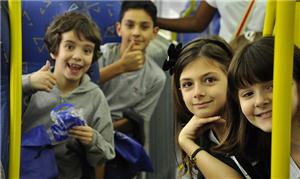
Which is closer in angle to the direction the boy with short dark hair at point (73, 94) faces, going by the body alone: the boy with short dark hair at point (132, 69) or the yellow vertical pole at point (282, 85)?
the yellow vertical pole

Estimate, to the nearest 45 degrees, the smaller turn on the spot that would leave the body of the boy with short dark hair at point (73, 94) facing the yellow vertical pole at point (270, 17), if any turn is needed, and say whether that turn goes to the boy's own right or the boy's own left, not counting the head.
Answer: approximately 45° to the boy's own left

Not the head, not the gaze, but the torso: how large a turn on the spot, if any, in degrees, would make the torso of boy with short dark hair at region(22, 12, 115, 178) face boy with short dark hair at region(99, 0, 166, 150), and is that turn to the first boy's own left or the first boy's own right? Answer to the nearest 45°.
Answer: approximately 135° to the first boy's own left

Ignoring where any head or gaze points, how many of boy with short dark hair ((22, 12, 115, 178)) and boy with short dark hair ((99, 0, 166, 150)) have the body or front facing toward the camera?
2

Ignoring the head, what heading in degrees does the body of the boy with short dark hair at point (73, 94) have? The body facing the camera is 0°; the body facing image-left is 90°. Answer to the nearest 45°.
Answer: approximately 0°

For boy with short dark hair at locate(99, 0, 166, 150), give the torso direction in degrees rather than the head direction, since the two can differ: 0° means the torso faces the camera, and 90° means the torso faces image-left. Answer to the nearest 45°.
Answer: approximately 0°

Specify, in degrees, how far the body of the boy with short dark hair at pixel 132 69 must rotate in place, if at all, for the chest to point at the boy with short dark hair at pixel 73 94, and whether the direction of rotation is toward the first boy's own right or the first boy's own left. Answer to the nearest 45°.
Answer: approximately 45° to the first boy's own right

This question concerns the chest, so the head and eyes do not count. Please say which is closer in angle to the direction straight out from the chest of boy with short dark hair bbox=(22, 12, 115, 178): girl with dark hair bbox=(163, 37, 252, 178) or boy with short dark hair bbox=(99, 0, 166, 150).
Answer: the girl with dark hair
